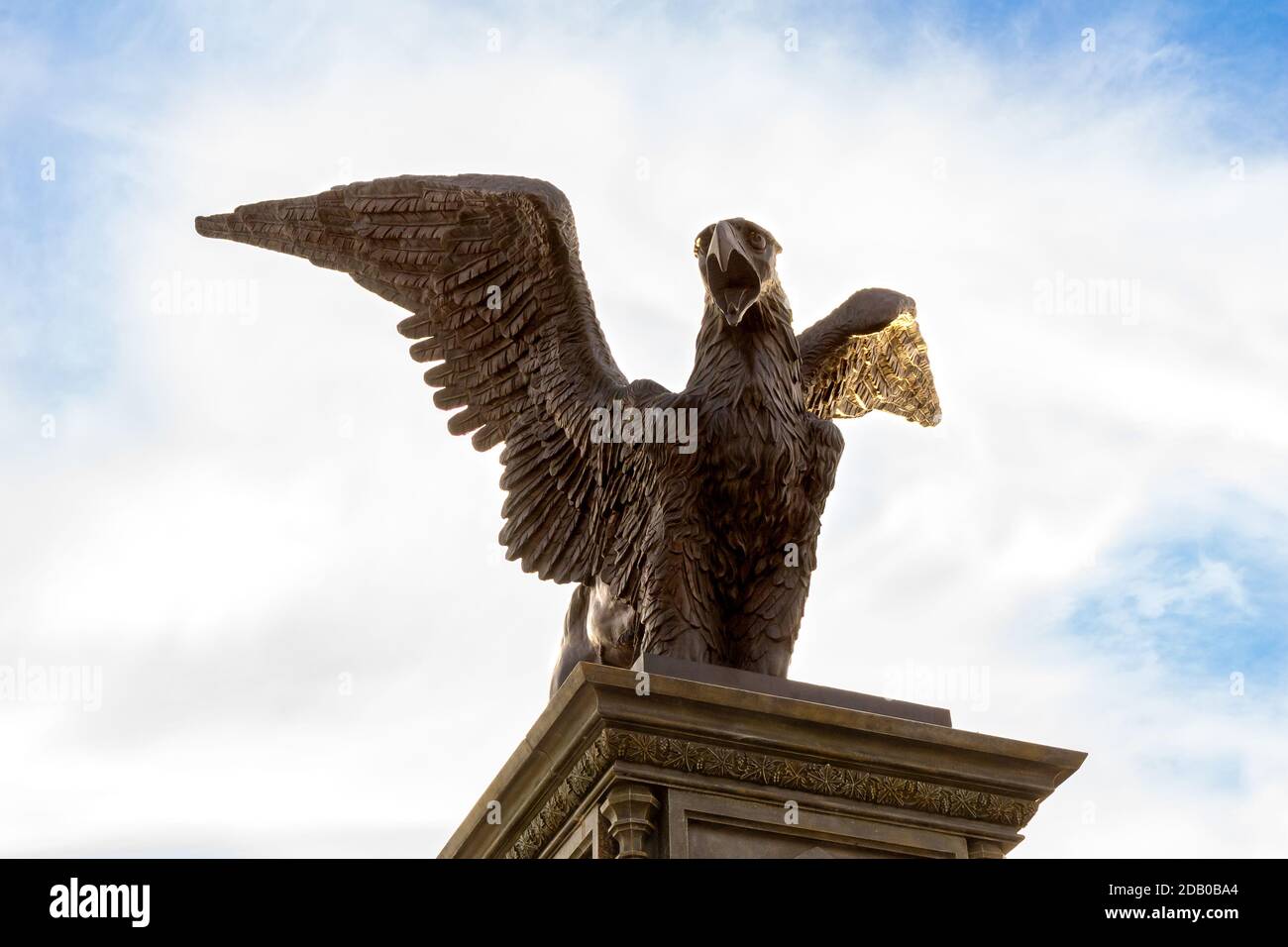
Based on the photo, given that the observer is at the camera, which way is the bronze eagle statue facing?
facing the viewer and to the right of the viewer
